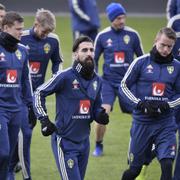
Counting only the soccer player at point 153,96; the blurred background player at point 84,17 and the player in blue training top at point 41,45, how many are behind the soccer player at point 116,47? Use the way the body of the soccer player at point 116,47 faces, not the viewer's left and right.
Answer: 1

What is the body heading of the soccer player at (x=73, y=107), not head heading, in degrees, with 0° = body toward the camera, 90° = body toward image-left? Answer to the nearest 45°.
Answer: approximately 315°

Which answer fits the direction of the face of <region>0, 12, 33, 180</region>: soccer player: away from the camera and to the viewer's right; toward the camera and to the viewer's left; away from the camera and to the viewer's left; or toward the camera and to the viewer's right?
toward the camera and to the viewer's right

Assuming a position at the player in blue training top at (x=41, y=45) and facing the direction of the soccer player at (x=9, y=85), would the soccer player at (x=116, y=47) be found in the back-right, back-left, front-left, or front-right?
back-left

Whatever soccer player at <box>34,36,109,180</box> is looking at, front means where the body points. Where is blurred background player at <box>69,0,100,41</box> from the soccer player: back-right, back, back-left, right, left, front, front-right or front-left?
back-left

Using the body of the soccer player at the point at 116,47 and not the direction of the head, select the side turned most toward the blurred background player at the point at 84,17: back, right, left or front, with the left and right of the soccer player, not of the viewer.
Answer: back

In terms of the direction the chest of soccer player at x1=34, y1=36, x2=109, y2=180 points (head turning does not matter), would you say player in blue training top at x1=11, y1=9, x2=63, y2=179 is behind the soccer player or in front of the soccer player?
behind

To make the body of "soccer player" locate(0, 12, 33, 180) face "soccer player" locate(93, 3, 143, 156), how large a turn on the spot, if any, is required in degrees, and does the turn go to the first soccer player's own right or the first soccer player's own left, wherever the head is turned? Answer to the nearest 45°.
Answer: approximately 135° to the first soccer player's own left

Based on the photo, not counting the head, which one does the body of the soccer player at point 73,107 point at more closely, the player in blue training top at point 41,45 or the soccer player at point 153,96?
the soccer player

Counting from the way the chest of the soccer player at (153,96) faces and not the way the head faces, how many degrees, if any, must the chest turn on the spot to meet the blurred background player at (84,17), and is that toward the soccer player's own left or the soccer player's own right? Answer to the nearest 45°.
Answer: approximately 180°
